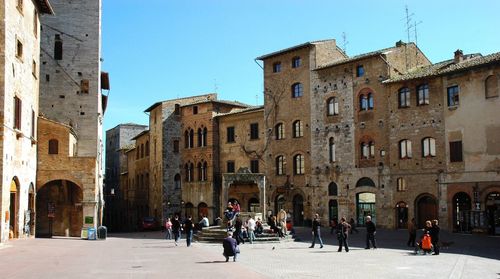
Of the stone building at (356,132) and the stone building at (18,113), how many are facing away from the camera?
0

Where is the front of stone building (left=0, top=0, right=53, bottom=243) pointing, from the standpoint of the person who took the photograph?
facing the viewer and to the right of the viewer

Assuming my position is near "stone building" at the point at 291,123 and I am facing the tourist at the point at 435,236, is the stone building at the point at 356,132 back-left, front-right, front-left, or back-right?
front-left

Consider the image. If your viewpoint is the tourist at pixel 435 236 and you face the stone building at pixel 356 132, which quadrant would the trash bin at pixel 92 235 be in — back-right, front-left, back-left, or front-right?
front-left

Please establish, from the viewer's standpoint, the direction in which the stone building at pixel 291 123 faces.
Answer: facing the viewer and to the left of the viewer

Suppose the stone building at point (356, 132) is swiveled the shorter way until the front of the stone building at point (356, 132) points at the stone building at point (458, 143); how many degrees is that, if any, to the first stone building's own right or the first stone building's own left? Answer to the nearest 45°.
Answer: approximately 90° to the first stone building's own left

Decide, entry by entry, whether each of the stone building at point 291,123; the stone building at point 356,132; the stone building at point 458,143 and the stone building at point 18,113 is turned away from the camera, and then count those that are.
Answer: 0

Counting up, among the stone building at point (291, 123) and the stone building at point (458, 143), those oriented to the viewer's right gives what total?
0

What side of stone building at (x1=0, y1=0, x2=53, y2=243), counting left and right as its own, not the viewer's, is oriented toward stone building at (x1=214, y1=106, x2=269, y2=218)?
left

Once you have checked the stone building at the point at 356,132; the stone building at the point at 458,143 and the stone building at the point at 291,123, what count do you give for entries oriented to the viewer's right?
0

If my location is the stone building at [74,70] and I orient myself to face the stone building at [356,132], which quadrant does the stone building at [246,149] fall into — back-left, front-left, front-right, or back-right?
front-left

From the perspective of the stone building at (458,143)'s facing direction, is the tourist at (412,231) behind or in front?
in front
